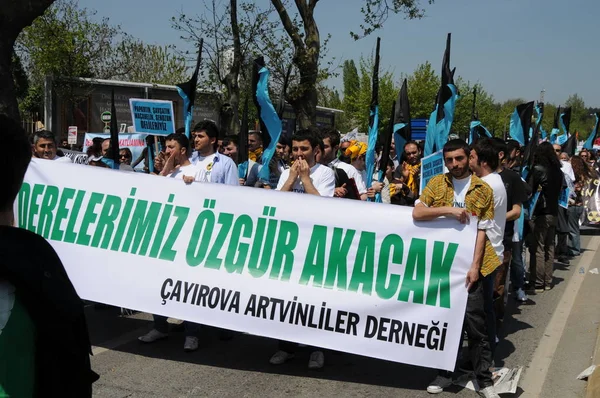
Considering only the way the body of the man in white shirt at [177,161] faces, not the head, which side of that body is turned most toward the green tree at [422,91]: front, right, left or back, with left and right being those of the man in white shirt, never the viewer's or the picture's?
back

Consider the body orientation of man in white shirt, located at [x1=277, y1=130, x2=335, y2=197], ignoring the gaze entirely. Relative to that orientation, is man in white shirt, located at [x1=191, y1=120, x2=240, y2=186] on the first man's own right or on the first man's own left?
on the first man's own right

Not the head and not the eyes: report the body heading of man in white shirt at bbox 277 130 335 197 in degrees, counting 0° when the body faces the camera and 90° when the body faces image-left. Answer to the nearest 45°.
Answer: approximately 45°

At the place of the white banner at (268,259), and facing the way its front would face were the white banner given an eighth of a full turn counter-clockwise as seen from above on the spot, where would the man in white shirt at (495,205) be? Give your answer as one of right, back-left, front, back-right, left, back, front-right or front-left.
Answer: left

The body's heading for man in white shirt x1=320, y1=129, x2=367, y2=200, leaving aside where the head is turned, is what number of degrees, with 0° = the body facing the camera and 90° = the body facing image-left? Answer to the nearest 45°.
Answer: approximately 45°

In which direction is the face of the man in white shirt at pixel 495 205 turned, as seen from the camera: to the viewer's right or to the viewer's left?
to the viewer's left
